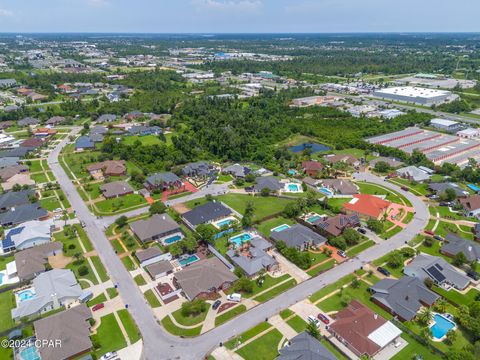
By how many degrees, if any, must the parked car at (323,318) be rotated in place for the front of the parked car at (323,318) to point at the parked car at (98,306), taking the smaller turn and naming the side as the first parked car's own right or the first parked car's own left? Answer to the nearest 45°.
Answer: approximately 135° to the first parked car's own right

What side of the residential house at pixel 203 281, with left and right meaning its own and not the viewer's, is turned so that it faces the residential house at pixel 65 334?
right

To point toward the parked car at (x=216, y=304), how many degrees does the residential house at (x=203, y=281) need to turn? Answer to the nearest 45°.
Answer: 0° — it already faces it

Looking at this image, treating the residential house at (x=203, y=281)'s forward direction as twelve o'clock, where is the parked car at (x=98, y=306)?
The parked car is roughly at 4 o'clock from the residential house.

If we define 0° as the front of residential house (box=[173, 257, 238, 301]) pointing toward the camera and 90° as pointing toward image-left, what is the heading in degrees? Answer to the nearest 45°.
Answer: approximately 315°

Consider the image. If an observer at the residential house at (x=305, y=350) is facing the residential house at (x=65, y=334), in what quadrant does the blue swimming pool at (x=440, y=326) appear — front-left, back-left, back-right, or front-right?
back-right

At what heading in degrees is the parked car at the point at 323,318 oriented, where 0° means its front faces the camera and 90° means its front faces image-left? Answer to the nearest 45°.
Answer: approximately 315°

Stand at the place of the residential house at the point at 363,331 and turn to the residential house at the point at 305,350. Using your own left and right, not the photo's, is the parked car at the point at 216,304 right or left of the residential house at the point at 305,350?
right

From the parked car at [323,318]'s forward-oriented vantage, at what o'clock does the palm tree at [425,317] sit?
The palm tree is roughly at 10 o'clock from the parked car.

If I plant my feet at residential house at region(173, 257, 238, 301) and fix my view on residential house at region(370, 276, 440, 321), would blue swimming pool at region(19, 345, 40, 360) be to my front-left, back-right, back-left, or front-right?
back-right
